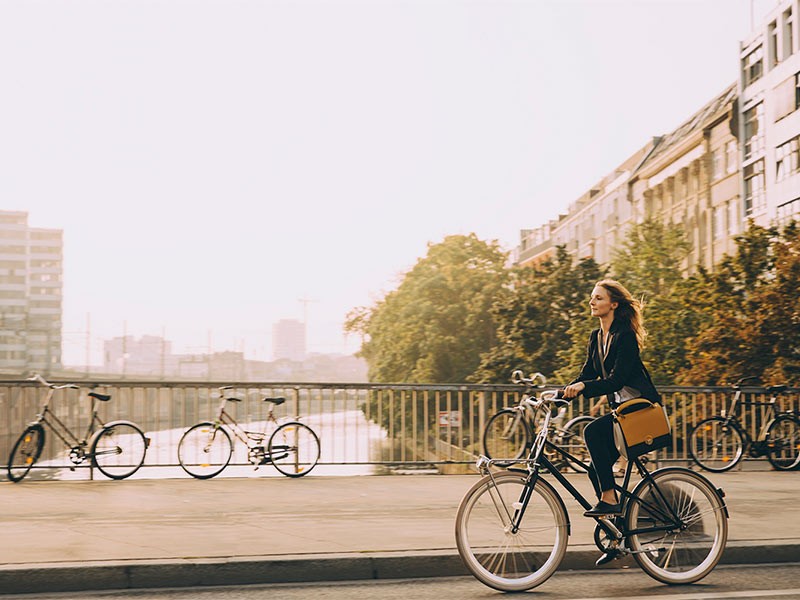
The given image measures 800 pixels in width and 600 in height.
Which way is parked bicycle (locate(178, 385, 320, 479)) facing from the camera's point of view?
to the viewer's left

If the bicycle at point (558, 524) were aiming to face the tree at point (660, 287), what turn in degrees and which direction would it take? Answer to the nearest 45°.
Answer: approximately 90° to its right

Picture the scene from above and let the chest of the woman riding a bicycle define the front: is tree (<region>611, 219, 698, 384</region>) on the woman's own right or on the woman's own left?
on the woman's own right

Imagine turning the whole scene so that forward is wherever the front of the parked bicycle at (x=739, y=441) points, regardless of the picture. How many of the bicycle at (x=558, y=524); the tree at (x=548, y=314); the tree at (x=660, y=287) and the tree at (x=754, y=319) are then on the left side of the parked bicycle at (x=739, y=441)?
1

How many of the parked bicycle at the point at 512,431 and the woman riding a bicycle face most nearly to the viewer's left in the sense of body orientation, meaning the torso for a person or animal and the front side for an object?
2

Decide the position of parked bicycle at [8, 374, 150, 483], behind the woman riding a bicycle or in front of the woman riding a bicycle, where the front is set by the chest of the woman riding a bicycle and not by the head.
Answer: in front

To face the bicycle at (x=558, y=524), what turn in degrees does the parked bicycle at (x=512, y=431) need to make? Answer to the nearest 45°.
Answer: approximately 90° to its left

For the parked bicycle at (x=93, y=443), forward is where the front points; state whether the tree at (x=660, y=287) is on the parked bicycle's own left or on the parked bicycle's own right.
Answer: on the parked bicycle's own right

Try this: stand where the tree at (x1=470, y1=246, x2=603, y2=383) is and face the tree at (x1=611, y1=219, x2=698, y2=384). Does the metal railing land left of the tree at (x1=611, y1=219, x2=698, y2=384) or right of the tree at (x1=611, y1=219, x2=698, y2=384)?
right

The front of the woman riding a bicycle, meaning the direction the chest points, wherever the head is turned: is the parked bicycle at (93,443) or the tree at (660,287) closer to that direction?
the parked bicycle

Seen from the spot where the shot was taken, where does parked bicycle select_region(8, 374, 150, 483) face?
facing to the left of the viewer

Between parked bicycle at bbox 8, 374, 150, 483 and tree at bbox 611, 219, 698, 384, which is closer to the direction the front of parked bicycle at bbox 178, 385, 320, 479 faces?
the parked bicycle

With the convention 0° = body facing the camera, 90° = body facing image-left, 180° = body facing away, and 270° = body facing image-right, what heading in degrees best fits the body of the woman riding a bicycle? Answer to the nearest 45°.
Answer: approximately 90°

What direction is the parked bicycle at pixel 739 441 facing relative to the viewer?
to the viewer's left

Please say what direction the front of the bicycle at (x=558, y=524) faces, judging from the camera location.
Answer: facing to the left of the viewer

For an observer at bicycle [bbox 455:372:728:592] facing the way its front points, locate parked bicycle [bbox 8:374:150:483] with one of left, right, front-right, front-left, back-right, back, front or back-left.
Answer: front-right

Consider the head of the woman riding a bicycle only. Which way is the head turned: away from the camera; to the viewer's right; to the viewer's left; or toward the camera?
to the viewer's left

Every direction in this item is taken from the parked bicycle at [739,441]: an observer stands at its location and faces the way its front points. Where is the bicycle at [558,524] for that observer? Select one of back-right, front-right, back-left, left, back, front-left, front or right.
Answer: left

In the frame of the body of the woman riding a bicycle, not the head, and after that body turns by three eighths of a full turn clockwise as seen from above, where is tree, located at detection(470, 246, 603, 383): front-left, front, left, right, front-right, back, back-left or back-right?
front-left

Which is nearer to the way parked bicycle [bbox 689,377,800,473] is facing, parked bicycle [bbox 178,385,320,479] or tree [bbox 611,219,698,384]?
the parked bicycle
